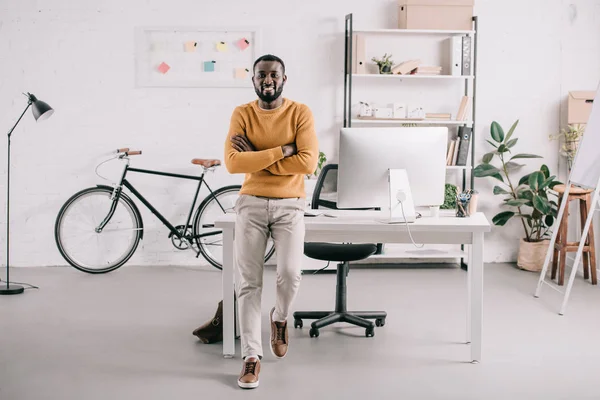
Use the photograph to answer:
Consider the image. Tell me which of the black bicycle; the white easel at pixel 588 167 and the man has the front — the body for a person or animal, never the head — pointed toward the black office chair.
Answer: the white easel

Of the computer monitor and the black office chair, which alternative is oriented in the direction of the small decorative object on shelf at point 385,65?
the computer monitor

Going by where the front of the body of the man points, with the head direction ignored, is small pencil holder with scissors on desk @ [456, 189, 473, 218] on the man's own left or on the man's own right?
on the man's own left

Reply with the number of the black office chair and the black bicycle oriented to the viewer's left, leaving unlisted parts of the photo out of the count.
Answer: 1

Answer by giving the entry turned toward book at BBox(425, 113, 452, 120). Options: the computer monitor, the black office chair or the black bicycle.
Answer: the computer monitor

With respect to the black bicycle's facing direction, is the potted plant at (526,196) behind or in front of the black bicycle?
behind

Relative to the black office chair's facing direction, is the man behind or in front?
in front

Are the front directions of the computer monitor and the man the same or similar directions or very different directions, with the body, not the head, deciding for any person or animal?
very different directions

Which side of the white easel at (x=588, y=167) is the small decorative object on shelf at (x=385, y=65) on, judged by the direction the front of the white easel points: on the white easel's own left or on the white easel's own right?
on the white easel's own right

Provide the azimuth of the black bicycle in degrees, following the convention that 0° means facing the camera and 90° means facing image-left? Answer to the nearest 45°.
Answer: approximately 90°

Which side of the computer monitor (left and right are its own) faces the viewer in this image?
back

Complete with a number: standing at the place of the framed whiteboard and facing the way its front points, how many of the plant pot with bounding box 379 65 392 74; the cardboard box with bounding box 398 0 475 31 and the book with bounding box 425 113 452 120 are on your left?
3
